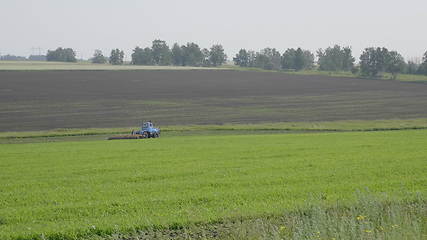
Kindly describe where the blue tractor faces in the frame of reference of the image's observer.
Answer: facing to the right of the viewer
